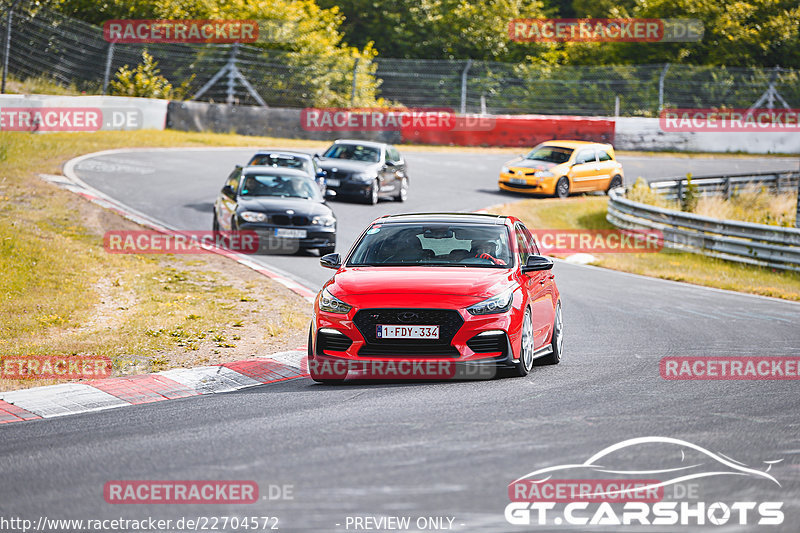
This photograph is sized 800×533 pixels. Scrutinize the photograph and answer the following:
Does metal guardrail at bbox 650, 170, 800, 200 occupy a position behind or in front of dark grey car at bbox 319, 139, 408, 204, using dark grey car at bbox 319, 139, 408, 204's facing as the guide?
behind

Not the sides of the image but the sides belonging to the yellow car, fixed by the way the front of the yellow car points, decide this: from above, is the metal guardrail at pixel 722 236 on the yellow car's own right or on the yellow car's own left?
on the yellow car's own left

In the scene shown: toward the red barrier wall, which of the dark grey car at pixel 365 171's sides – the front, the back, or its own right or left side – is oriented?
back

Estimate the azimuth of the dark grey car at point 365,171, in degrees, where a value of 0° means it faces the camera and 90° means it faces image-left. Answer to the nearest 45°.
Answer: approximately 45°

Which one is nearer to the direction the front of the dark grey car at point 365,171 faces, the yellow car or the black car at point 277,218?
the black car

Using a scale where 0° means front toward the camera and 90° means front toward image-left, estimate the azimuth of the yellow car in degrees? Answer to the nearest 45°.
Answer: approximately 45°

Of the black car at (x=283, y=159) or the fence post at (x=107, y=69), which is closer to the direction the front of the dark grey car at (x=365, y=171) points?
the black car

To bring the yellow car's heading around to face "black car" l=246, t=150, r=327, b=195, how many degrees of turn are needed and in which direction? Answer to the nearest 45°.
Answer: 0° — it already faces it

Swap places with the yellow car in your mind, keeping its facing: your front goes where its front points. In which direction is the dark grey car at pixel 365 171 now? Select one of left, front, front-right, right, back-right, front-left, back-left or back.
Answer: front

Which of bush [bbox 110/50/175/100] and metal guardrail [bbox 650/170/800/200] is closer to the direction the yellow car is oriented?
the bush

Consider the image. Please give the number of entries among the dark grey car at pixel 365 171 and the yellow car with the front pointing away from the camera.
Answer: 0

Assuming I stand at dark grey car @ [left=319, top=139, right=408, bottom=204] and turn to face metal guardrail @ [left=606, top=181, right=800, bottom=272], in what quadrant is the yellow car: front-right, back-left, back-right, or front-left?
front-left

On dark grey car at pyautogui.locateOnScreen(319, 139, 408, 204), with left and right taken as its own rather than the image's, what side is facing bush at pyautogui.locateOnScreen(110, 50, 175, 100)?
right

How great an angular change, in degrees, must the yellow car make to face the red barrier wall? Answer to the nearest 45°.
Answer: approximately 135° to its right

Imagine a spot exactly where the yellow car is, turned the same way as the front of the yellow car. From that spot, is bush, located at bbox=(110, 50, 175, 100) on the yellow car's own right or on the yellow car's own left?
on the yellow car's own right

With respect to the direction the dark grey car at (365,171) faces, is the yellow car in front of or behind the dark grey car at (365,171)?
behind

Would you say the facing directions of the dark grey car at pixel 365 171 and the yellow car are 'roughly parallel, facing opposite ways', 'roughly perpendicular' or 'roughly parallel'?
roughly parallel

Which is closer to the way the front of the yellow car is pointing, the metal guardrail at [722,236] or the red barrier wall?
the metal guardrail

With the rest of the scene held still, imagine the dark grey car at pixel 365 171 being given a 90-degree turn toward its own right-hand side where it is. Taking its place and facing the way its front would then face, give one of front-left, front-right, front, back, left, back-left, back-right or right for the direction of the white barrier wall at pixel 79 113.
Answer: front

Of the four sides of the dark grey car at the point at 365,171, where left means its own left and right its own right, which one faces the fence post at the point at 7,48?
right
